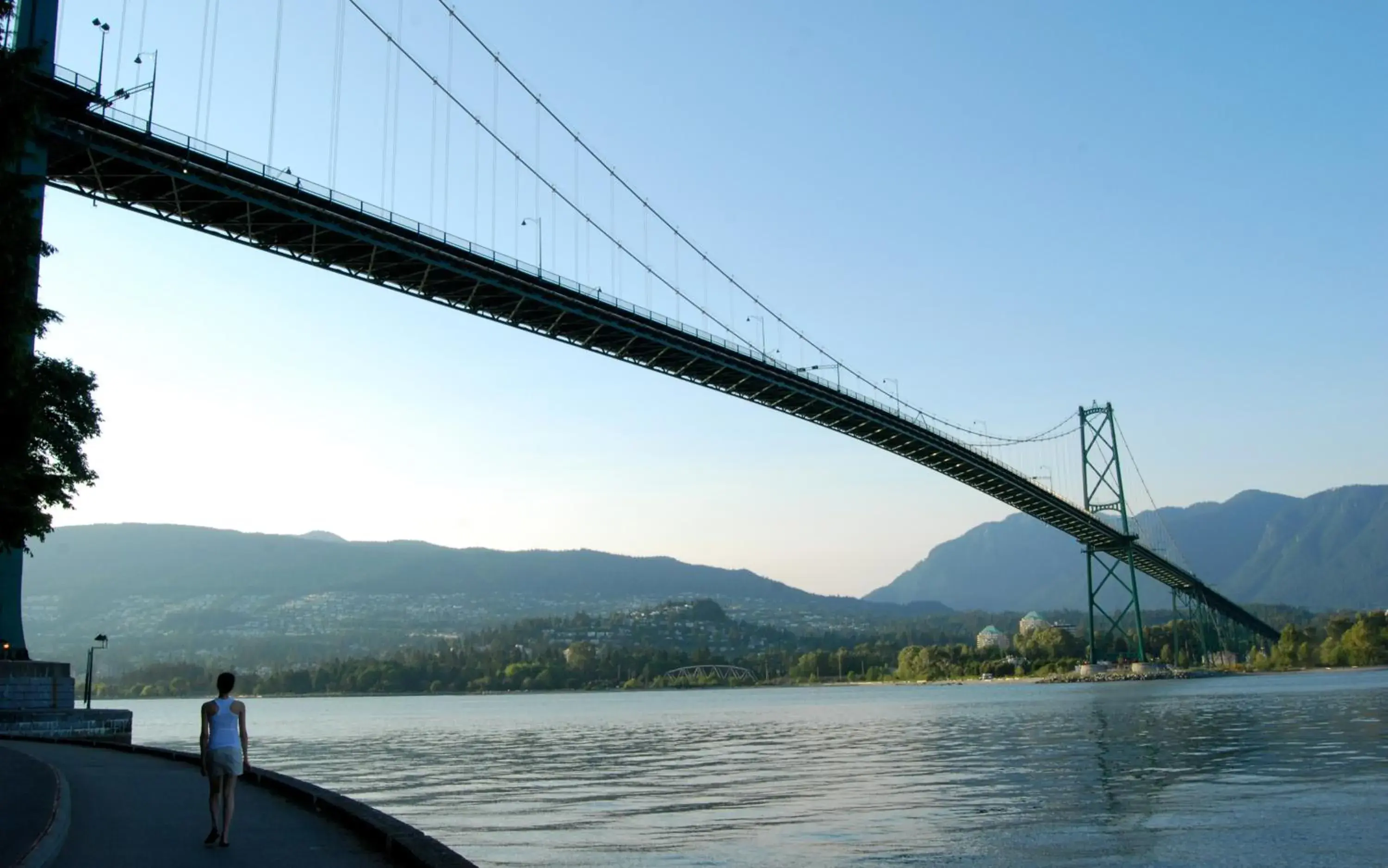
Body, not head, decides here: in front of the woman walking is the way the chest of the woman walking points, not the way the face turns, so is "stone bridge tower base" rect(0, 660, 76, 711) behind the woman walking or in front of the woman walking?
in front

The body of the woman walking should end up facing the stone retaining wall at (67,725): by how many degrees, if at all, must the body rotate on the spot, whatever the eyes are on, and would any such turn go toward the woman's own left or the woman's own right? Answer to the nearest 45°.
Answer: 0° — they already face it

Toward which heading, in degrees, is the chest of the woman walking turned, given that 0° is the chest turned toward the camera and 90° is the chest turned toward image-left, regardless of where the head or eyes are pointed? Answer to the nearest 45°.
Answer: approximately 180°
